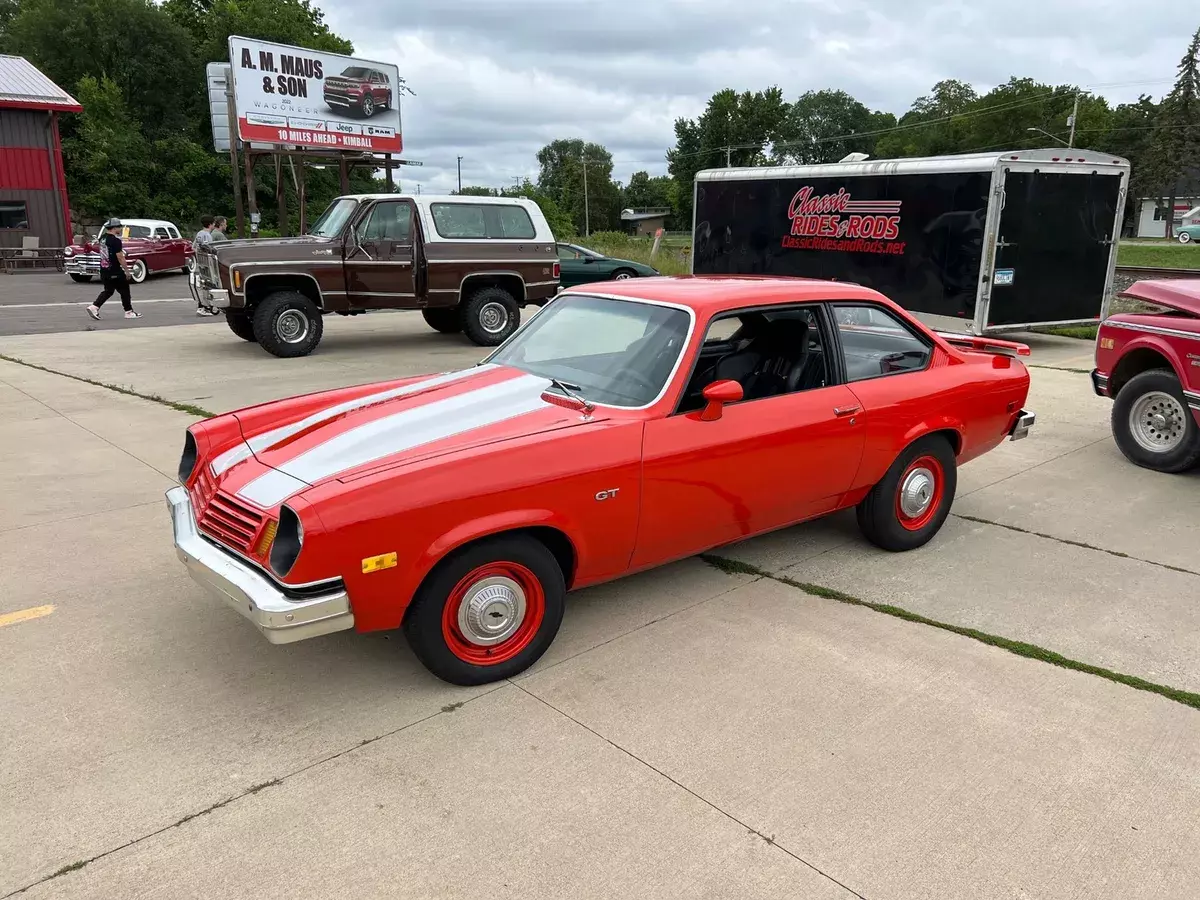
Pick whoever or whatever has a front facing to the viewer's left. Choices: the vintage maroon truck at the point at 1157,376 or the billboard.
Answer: the vintage maroon truck

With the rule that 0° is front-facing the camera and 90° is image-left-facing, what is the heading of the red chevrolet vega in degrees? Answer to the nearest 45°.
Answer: approximately 45°

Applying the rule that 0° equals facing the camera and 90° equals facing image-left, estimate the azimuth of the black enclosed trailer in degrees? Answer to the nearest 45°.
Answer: approximately 135°

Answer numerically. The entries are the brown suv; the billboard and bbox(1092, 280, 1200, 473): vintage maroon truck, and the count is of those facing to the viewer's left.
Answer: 2

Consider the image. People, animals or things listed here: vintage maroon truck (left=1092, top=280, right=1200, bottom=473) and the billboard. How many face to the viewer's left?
1

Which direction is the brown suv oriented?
to the viewer's left

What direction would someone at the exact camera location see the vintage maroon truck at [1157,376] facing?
facing to the left of the viewer

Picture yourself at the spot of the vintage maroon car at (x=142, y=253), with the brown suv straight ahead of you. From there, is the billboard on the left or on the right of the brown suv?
left

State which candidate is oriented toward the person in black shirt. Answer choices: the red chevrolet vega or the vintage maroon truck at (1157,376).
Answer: the vintage maroon truck

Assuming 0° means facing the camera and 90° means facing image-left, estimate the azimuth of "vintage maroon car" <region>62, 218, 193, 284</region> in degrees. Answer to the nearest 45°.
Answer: approximately 45°
